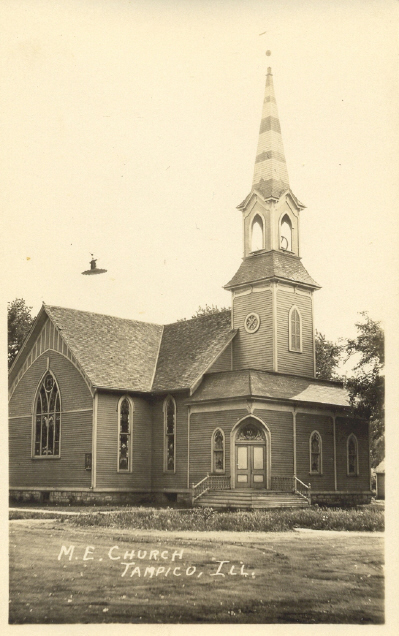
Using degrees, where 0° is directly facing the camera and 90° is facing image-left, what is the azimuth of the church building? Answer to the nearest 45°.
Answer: approximately 0°

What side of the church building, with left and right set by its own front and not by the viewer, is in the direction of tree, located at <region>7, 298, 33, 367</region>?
right
